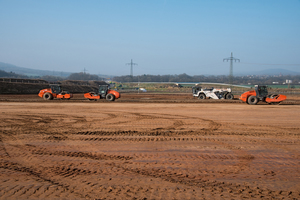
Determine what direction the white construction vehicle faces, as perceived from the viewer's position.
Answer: facing to the left of the viewer
